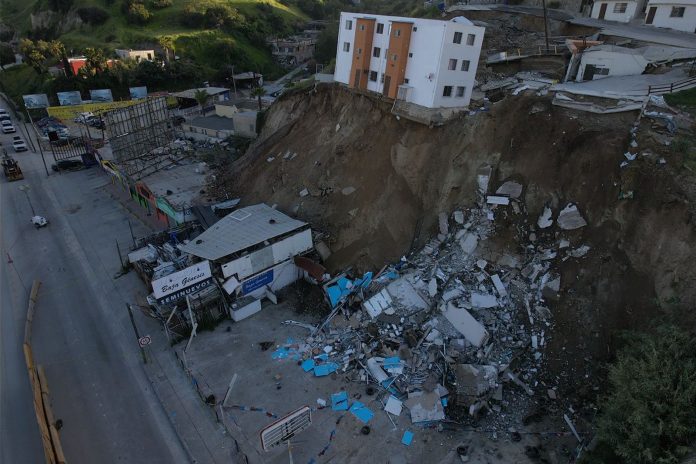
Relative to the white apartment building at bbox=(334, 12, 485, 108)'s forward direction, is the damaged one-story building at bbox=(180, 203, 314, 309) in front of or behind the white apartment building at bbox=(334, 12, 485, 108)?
in front

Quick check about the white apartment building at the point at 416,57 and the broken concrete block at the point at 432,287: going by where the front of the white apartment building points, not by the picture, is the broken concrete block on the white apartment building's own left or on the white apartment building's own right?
on the white apartment building's own left

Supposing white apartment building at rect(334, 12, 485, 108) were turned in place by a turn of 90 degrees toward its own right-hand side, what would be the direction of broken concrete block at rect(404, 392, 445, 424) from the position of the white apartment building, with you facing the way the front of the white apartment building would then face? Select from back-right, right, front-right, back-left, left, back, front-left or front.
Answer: back-left

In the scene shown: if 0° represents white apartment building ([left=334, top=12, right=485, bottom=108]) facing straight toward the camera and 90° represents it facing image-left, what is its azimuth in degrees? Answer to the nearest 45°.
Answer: approximately 45°
